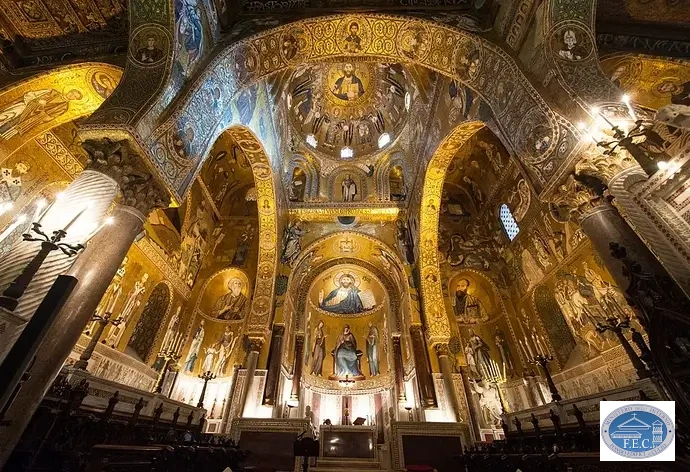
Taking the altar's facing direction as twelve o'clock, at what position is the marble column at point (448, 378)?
The marble column is roughly at 9 o'clock from the altar.

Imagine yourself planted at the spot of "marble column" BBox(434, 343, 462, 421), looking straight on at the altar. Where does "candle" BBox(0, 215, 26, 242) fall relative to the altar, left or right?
left

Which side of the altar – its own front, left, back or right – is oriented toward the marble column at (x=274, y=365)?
right

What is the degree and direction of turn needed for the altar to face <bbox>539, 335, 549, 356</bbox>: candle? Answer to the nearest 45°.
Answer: approximately 90° to its left

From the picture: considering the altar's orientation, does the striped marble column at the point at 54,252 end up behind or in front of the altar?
in front

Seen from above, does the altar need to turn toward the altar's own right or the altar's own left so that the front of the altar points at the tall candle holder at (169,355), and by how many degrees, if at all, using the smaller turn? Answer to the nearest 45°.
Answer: approximately 90° to the altar's own right

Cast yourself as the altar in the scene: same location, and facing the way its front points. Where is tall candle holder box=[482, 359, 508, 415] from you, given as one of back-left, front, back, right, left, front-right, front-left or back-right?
left

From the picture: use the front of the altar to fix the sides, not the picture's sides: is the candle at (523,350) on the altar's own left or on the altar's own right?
on the altar's own left

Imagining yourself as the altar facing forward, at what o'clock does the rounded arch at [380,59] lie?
The rounded arch is roughly at 12 o'clock from the altar.

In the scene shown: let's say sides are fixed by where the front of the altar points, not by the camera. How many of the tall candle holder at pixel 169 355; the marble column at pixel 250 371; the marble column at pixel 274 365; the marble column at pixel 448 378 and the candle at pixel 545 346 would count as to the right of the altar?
3

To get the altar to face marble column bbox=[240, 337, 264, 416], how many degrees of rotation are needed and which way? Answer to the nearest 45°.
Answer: approximately 90° to its right

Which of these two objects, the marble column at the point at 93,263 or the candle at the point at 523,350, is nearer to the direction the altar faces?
the marble column

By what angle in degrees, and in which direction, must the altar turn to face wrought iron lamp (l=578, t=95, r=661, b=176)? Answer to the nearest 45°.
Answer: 0° — it already faces it

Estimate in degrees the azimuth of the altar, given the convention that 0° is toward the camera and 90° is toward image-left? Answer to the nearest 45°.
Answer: approximately 0°

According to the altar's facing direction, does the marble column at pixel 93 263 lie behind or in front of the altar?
in front

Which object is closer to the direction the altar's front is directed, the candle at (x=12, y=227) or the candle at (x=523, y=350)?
the candle at (x=12, y=227)
